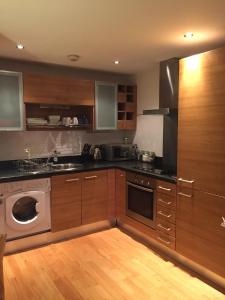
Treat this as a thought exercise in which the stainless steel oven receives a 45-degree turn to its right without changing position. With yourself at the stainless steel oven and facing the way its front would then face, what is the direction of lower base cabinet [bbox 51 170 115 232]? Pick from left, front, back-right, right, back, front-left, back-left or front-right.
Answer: front

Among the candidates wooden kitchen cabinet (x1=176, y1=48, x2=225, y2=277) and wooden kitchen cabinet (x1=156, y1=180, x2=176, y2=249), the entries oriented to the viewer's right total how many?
0

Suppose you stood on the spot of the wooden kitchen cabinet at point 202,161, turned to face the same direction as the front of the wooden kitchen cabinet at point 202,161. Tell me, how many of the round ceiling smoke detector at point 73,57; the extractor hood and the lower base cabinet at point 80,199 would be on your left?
0

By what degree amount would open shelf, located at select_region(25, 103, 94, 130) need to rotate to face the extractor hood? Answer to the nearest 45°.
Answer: approximately 45° to its left

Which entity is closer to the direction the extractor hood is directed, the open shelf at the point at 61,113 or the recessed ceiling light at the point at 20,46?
the recessed ceiling light

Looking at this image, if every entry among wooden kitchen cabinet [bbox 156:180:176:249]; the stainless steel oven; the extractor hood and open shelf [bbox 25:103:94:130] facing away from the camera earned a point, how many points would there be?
0

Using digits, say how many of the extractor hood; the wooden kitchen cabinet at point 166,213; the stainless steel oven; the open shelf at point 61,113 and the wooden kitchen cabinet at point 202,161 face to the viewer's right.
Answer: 0

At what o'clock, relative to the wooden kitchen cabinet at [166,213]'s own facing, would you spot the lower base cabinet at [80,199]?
The lower base cabinet is roughly at 2 o'clock from the wooden kitchen cabinet.

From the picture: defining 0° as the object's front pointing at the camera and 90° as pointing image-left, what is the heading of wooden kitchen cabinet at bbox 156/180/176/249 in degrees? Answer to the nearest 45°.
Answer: approximately 45°

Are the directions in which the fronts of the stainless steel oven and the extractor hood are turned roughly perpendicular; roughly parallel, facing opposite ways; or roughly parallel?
roughly parallel

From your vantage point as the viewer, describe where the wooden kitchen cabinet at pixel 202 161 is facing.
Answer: facing the viewer and to the left of the viewer

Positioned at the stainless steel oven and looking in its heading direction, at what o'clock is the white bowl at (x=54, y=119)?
The white bowl is roughly at 2 o'clock from the stainless steel oven.

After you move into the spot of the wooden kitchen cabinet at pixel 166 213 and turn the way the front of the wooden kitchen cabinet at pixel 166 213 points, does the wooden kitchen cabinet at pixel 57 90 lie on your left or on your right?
on your right

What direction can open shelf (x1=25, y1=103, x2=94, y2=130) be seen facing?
toward the camera
